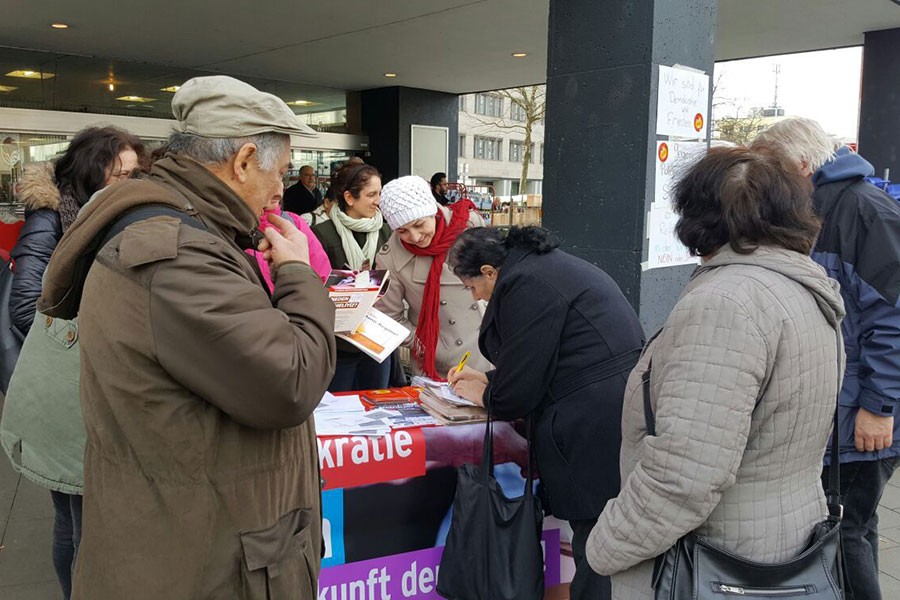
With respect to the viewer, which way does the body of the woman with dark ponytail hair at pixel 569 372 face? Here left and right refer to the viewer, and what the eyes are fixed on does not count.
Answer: facing to the left of the viewer

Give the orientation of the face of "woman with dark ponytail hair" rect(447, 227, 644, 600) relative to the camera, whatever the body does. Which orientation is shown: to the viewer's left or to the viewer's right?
to the viewer's left

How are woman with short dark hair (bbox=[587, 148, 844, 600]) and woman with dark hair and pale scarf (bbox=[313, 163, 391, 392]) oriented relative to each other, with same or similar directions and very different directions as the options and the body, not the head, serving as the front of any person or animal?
very different directions

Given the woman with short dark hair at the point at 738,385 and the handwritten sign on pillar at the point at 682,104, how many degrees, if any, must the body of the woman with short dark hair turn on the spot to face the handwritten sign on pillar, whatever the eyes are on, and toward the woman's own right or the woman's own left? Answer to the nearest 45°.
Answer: approximately 45° to the woman's own right

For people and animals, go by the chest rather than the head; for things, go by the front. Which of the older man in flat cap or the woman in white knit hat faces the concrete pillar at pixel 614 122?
the older man in flat cap

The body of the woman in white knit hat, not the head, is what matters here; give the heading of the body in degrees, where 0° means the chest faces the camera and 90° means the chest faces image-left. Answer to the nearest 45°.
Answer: approximately 0°

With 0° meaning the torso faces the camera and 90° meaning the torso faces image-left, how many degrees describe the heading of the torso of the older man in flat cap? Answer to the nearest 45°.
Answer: approximately 225°

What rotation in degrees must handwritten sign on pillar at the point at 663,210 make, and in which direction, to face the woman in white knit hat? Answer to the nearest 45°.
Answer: approximately 90° to its right

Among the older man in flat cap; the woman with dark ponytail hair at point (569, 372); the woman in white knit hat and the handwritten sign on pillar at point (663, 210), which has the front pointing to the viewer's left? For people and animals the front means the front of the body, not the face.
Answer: the woman with dark ponytail hair

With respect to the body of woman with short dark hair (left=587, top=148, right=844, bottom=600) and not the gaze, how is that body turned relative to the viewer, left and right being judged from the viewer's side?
facing away from the viewer and to the left of the viewer

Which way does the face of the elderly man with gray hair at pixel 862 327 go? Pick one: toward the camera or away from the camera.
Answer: away from the camera

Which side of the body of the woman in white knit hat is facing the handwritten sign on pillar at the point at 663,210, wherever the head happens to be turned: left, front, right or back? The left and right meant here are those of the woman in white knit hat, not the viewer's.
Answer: left

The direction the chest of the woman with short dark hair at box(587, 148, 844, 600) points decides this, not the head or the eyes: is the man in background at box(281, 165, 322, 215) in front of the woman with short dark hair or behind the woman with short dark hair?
in front

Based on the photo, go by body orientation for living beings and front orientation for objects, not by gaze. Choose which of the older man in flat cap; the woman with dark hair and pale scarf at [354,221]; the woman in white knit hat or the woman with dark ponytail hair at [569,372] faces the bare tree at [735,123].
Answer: the older man in flat cap

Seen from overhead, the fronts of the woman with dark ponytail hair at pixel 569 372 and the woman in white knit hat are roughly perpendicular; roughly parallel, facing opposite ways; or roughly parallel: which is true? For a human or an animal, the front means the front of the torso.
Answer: roughly perpendicular

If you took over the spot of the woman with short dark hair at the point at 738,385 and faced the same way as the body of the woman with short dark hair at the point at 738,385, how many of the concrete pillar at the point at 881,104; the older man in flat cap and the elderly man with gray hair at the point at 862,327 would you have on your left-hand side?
1
